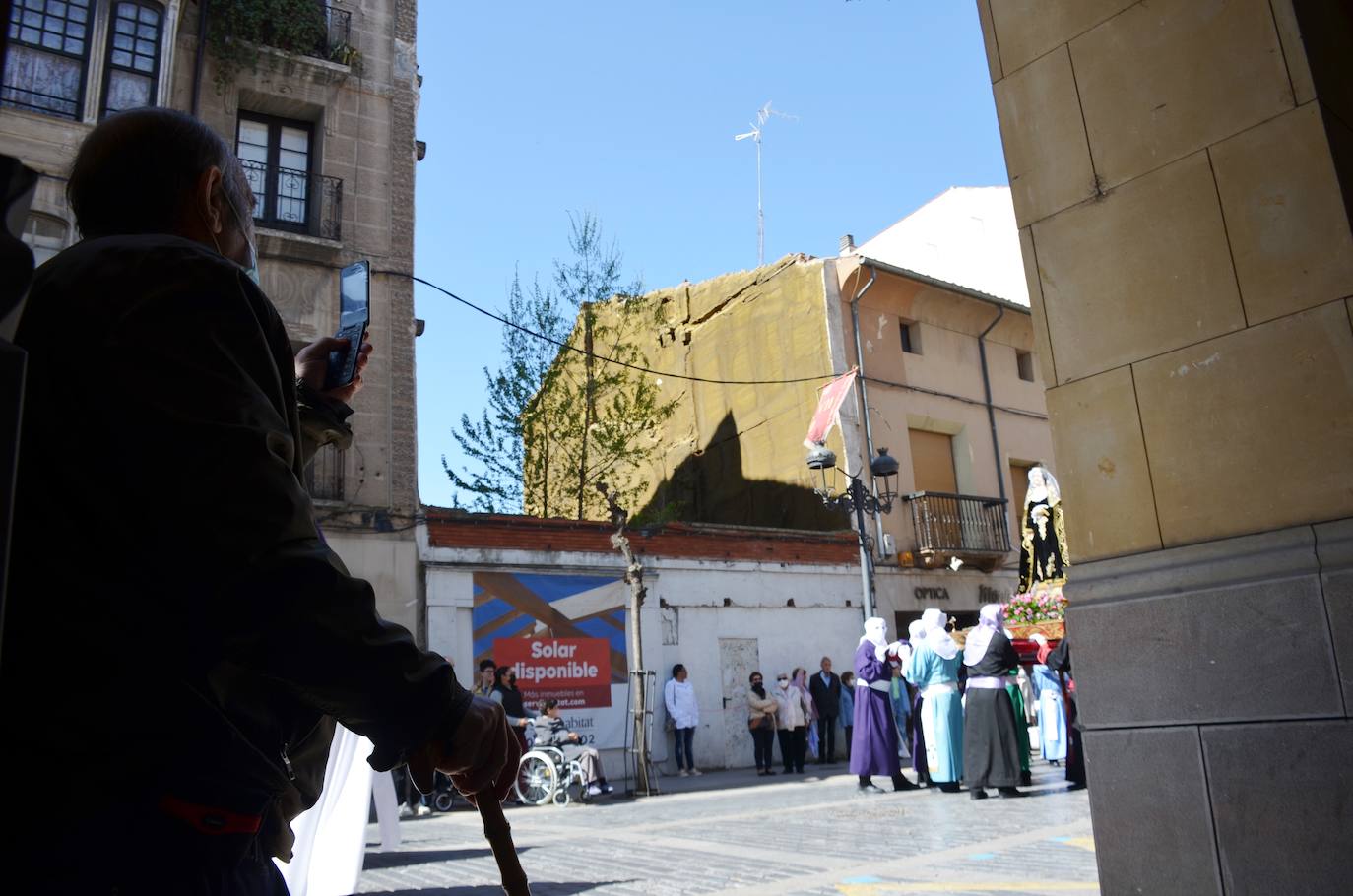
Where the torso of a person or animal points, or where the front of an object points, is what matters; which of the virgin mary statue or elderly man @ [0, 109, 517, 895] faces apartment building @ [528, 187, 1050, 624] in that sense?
the elderly man

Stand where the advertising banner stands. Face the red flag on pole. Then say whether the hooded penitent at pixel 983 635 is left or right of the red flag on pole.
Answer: right

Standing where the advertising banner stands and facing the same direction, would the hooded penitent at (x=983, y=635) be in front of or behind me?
in front

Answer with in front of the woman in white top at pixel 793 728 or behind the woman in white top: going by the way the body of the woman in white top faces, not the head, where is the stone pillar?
in front

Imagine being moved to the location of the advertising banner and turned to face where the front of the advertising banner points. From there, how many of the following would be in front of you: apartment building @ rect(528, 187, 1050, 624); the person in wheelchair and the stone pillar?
2

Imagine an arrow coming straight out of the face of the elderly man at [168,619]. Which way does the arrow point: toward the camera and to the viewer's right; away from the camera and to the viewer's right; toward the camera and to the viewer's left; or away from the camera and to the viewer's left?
away from the camera and to the viewer's right

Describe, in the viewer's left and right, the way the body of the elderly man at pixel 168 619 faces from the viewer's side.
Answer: facing away from the viewer and to the right of the viewer
